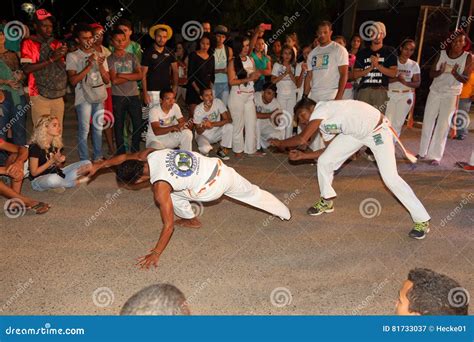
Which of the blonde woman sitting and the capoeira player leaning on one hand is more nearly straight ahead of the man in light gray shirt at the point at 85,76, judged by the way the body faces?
the capoeira player leaning on one hand

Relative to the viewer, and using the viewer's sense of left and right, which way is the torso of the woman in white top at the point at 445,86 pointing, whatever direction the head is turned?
facing the viewer and to the left of the viewer

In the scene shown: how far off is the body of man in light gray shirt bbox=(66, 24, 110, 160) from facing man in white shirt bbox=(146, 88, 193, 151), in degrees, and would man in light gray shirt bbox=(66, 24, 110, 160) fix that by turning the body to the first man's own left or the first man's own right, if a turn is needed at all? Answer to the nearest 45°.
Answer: approximately 45° to the first man's own left

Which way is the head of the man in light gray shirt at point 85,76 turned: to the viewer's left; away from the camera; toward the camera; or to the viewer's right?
toward the camera

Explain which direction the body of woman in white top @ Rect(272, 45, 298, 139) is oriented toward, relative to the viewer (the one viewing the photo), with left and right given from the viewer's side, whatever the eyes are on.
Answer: facing the viewer

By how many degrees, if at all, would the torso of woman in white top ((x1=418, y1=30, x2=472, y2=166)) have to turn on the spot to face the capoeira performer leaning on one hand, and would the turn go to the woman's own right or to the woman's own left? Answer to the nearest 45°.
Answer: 0° — they already face them

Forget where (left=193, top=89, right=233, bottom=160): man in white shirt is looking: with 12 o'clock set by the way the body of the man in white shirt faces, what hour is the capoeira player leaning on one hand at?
The capoeira player leaning on one hand is roughly at 12 o'clock from the man in white shirt.

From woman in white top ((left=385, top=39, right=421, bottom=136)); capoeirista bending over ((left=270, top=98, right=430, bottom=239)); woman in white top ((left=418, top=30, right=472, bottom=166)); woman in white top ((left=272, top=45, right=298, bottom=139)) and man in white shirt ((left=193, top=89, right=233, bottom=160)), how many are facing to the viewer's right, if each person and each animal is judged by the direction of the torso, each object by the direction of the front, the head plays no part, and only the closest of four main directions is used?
0

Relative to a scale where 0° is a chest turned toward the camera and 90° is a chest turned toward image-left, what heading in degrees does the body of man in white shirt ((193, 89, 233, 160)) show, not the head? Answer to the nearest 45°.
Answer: approximately 0°

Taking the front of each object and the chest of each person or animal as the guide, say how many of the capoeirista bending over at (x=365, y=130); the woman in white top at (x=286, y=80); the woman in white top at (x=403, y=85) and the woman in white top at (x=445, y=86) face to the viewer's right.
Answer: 0

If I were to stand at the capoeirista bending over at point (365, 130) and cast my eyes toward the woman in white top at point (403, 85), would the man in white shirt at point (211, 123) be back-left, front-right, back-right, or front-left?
front-left

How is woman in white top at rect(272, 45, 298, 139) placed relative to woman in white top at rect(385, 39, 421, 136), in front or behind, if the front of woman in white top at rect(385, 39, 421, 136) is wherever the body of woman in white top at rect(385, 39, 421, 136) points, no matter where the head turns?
in front

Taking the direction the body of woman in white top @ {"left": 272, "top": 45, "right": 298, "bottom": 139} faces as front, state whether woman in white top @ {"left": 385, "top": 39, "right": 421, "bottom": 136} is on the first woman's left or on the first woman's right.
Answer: on the first woman's left

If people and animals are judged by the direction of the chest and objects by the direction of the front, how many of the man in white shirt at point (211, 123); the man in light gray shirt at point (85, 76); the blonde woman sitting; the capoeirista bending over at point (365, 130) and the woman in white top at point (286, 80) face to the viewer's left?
1

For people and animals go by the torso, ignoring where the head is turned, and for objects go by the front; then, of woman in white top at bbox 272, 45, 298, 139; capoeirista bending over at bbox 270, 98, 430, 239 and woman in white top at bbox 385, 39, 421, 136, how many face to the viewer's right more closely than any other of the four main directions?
0

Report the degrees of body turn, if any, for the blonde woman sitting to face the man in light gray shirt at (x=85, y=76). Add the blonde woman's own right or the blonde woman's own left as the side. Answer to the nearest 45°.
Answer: approximately 45° to the blonde woman's own left

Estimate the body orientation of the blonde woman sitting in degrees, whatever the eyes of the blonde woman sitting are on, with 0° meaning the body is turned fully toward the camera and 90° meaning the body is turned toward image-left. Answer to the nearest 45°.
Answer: approximately 270°
